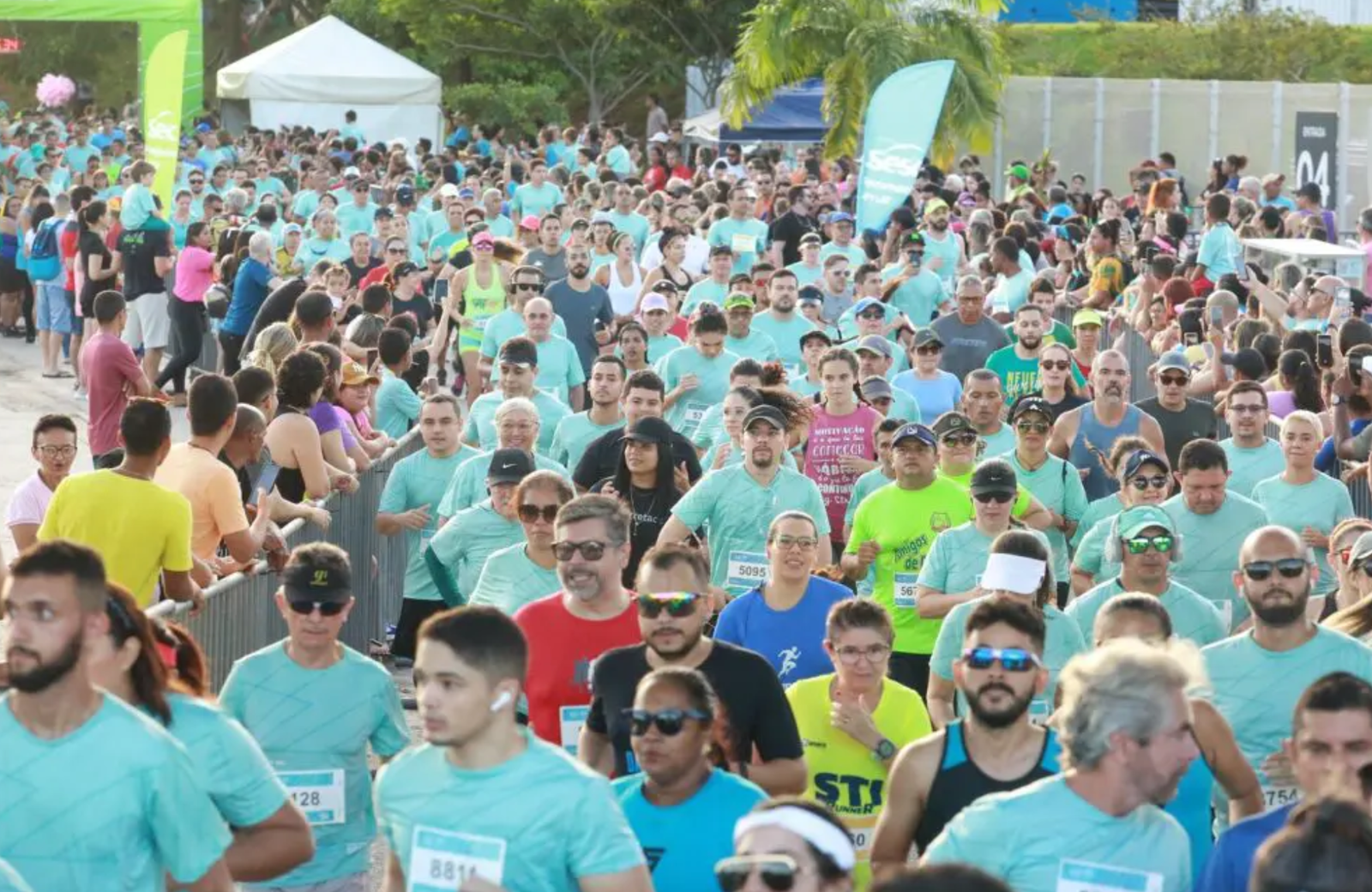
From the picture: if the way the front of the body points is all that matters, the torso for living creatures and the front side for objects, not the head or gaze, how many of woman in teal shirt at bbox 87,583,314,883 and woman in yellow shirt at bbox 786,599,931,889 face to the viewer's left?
1

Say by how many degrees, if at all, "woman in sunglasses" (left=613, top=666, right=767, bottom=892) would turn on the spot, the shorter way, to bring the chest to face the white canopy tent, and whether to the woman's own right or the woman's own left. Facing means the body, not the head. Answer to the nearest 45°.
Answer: approximately 135° to the woman's own right

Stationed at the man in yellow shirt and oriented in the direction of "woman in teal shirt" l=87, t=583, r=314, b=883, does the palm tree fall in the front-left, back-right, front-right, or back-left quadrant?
back-left

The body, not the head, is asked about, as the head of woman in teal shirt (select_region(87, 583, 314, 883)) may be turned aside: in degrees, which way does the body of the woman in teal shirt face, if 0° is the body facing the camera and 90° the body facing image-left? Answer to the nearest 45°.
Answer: approximately 90°

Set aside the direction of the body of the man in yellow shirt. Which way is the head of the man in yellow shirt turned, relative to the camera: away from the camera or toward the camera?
away from the camera

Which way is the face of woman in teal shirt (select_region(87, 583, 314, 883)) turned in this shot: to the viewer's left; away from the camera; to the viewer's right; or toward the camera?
to the viewer's left

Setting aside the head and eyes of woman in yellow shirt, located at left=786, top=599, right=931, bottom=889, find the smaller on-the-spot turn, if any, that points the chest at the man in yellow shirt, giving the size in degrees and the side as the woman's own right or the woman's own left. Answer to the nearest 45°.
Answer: approximately 135° to the woman's own right

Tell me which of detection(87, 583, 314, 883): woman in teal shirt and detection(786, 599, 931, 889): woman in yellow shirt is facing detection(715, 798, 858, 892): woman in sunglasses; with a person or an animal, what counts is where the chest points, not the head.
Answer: the woman in yellow shirt

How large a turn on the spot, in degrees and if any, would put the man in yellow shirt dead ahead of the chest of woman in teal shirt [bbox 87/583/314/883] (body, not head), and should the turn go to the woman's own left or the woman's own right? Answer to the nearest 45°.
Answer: approximately 90° to the woman's own right

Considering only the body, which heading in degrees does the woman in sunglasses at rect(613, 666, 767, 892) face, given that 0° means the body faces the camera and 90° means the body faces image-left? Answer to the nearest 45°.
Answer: approximately 45°
